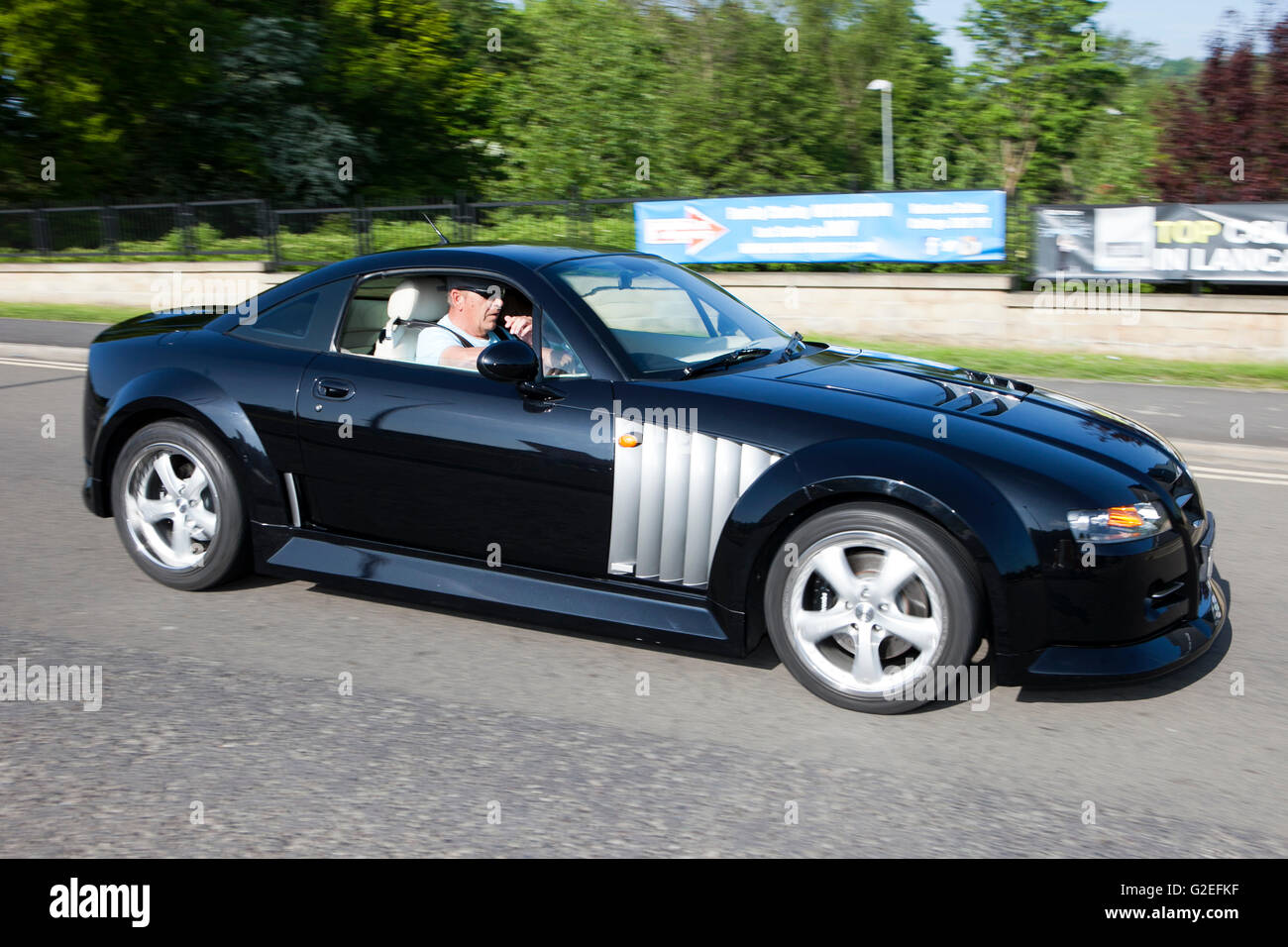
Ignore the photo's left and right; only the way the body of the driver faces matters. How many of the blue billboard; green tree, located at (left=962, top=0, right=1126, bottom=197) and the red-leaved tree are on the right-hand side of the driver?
0

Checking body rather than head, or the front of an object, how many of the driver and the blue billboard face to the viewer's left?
0

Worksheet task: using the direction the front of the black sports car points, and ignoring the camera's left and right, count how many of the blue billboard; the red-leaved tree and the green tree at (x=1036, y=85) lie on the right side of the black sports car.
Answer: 0

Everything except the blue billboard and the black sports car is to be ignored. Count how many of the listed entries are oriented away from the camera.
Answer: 0

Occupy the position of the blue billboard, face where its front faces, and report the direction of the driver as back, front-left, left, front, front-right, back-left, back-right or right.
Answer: front

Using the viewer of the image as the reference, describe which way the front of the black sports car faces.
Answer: facing the viewer and to the right of the viewer

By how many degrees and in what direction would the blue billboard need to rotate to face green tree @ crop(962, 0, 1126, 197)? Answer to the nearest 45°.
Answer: approximately 180°

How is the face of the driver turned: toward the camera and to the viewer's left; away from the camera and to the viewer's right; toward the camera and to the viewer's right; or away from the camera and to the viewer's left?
toward the camera and to the viewer's right

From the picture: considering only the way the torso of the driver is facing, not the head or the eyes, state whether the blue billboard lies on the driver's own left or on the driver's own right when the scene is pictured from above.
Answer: on the driver's own left

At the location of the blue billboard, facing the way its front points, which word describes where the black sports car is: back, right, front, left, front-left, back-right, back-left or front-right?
front

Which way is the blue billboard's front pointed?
toward the camera
